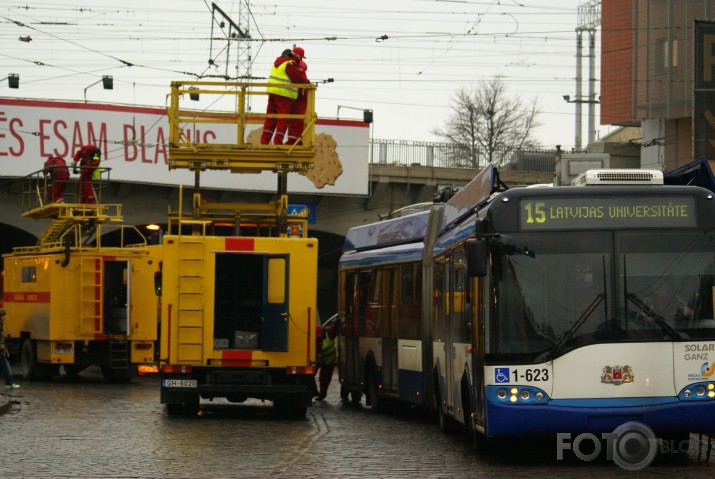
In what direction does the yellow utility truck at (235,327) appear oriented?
away from the camera

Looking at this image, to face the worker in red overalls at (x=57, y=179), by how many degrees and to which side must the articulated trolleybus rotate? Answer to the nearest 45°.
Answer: approximately 135° to its right

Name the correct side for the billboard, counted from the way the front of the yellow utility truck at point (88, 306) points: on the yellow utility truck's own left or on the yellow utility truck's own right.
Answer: on the yellow utility truck's own right

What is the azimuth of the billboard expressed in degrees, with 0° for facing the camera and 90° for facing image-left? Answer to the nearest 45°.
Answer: approximately 0°

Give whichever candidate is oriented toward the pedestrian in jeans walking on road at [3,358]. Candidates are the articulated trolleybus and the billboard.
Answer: the billboard
